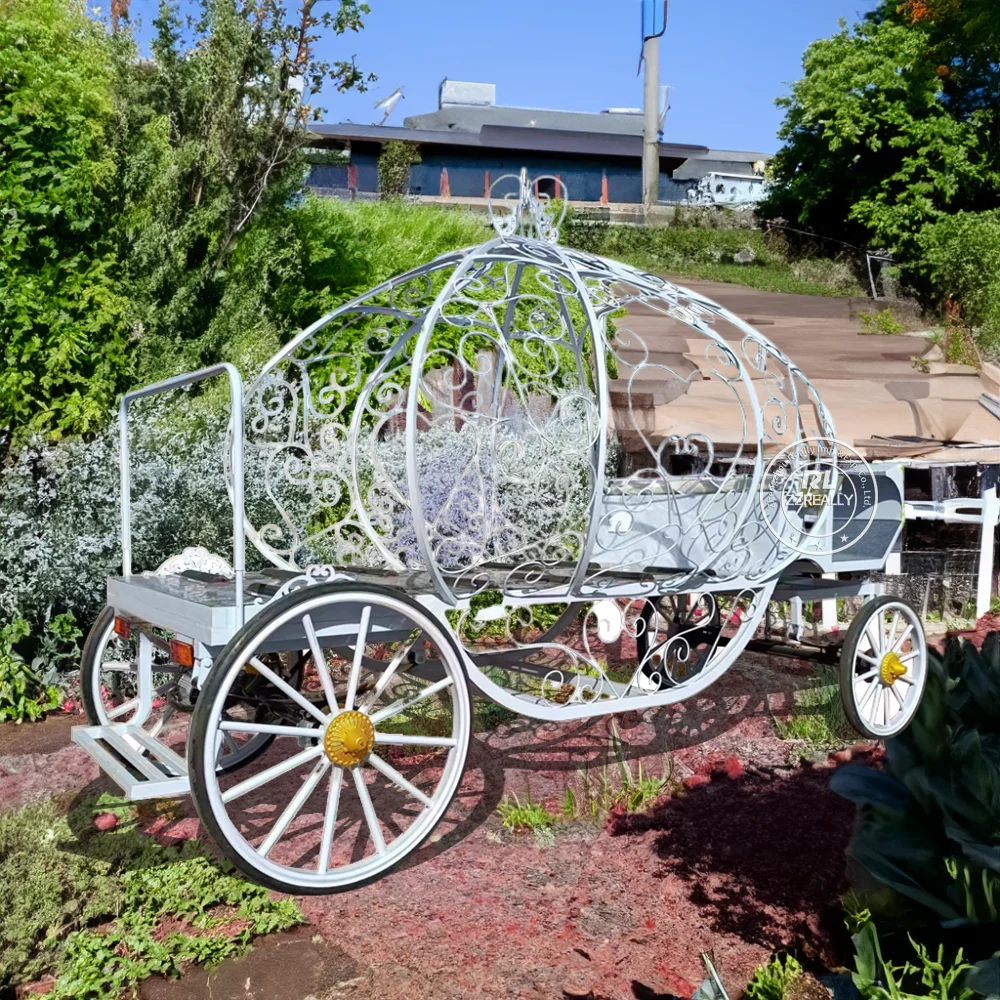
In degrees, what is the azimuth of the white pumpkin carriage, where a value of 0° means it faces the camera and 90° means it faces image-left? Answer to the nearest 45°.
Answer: approximately 225°

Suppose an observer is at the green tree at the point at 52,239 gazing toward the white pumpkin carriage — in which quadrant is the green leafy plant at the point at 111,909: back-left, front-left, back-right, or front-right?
front-right

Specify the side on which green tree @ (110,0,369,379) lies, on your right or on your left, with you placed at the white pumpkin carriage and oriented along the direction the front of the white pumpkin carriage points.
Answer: on your left

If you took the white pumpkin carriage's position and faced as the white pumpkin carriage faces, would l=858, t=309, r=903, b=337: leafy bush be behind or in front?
in front

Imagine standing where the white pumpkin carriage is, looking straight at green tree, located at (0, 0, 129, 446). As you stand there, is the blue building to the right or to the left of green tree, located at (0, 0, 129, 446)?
right

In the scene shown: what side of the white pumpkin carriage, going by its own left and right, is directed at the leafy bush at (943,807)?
right

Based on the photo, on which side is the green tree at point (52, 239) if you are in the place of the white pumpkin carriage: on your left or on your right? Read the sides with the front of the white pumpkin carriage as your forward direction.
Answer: on your left

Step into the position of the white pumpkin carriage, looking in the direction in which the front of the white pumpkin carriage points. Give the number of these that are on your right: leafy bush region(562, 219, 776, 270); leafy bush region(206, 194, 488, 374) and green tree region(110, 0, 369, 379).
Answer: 0

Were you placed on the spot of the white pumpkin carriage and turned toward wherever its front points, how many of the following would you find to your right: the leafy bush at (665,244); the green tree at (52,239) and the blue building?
0

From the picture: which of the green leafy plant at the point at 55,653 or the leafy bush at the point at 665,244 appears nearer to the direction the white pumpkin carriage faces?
the leafy bush

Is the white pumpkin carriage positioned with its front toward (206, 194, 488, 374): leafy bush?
no

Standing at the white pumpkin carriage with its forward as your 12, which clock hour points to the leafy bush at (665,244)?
The leafy bush is roughly at 11 o'clock from the white pumpkin carriage.

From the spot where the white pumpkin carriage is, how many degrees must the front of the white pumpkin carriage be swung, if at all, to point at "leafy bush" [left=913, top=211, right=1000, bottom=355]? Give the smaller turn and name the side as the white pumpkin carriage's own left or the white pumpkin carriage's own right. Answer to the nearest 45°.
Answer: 0° — it already faces it
